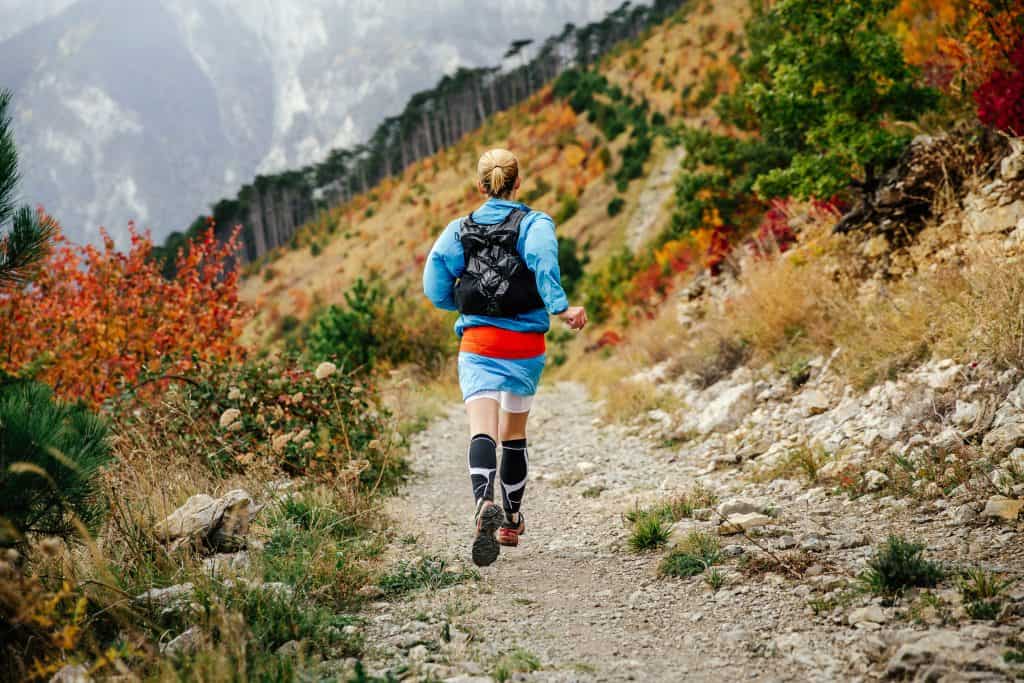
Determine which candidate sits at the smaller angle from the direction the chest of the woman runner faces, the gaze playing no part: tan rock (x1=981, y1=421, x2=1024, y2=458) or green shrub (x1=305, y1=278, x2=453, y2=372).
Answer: the green shrub

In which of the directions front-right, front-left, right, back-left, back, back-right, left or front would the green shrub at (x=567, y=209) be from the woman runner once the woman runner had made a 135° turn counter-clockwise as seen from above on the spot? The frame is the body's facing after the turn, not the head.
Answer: back-right

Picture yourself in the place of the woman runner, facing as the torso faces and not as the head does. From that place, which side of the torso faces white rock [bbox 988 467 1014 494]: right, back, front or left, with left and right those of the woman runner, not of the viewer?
right

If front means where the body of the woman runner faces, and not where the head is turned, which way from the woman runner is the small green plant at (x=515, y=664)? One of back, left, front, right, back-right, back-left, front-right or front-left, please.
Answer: back

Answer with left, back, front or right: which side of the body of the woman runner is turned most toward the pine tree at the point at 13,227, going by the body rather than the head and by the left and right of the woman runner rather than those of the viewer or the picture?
left

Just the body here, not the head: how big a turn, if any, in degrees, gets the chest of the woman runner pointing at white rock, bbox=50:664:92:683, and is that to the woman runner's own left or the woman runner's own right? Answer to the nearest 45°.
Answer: approximately 135° to the woman runner's own left

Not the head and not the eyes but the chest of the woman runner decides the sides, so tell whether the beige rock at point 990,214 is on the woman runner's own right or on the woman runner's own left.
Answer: on the woman runner's own right

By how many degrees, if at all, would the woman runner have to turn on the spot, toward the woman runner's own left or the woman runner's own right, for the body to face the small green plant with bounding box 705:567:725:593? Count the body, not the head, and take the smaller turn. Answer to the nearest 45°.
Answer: approximately 135° to the woman runner's own right

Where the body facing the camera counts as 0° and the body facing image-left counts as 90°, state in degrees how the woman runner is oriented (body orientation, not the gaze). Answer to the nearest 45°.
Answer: approximately 180°

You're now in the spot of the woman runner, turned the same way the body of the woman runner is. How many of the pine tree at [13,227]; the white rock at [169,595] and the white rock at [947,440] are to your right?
1

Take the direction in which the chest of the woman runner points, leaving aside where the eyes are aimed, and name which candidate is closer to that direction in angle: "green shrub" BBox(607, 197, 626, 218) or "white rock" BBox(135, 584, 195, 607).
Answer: the green shrub

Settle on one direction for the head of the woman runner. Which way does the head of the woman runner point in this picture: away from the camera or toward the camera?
away from the camera

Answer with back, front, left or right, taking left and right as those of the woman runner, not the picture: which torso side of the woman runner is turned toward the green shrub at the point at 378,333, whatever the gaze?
front

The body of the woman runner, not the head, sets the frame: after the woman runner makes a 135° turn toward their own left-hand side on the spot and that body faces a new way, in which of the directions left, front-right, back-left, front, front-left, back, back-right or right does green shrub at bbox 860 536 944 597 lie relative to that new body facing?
left

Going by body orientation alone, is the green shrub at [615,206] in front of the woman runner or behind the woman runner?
in front
